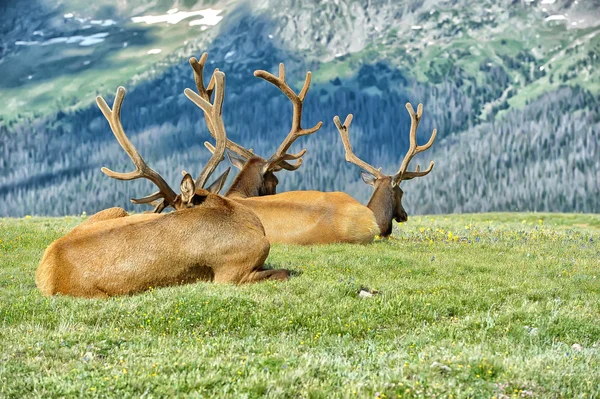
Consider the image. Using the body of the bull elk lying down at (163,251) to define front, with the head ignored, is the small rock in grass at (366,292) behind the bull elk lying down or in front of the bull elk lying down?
in front

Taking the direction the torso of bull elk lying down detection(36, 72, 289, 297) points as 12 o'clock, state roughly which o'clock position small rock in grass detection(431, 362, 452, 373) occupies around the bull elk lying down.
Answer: The small rock in grass is roughly at 2 o'clock from the bull elk lying down.

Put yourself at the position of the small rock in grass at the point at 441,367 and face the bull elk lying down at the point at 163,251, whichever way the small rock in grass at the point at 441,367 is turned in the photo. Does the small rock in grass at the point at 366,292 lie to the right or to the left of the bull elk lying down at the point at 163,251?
right

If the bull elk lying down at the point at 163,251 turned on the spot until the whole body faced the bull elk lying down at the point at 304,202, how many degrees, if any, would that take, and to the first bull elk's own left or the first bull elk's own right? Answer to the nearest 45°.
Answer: approximately 45° to the first bull elk's own left

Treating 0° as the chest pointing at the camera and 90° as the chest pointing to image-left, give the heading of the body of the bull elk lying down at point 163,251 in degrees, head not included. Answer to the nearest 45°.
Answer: approximately 270°

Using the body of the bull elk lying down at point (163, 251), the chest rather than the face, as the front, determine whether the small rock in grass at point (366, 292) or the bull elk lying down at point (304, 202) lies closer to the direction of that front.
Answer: the small rock in grass

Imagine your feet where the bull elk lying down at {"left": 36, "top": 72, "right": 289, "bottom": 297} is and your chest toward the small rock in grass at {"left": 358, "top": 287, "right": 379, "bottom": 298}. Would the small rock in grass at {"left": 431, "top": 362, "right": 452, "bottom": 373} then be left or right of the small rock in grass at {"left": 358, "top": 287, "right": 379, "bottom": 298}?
right

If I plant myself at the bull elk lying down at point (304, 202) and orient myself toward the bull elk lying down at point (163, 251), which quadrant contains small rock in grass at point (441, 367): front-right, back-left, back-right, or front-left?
front-left
